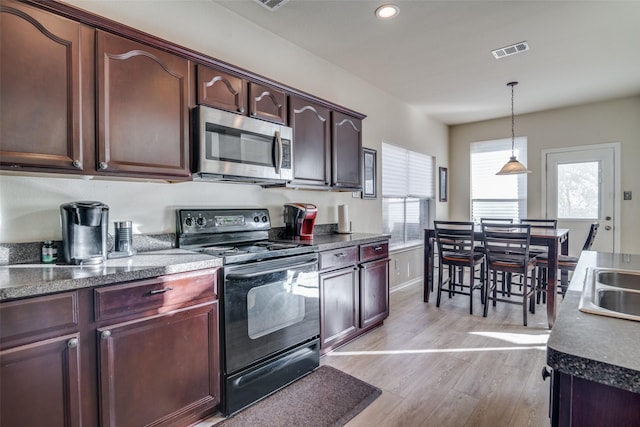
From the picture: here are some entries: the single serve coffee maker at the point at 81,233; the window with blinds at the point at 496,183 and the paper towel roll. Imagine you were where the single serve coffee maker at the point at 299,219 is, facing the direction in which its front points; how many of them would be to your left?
2

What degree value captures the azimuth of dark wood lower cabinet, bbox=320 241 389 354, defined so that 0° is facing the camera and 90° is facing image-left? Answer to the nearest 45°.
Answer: approximately 315°

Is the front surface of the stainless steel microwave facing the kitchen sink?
yes

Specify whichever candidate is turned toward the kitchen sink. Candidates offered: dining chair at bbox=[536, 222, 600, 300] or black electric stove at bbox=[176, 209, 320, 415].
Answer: the black electric stove

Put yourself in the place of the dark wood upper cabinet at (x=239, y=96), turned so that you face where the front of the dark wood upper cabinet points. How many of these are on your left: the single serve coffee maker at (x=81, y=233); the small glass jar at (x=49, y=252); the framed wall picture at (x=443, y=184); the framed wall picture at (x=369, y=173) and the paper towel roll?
3

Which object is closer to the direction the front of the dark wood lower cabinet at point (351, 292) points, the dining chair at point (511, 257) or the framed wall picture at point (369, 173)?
the dining chair

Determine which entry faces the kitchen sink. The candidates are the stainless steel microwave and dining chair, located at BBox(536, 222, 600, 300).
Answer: the stainless steel microwave

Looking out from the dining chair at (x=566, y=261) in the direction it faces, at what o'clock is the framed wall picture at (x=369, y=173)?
The framed wall picture is roughly at 11 o'clock from the dining chair.

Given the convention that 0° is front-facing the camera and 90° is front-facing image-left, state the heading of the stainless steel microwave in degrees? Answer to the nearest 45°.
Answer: approximately 315°

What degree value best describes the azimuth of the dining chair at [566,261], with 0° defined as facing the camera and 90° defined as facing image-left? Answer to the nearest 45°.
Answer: approximately 90°

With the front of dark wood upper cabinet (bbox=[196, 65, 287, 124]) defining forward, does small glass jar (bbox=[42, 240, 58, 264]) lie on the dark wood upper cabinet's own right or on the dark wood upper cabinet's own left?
on the dark wood upper cabinet's own right

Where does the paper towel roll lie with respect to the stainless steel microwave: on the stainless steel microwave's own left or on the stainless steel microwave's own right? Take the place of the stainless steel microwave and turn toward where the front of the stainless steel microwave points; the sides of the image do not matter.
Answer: on the stainless steel microwave's own left

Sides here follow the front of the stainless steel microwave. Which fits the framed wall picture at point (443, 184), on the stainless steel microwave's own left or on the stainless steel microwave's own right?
on the stainless steel microwave's own left
